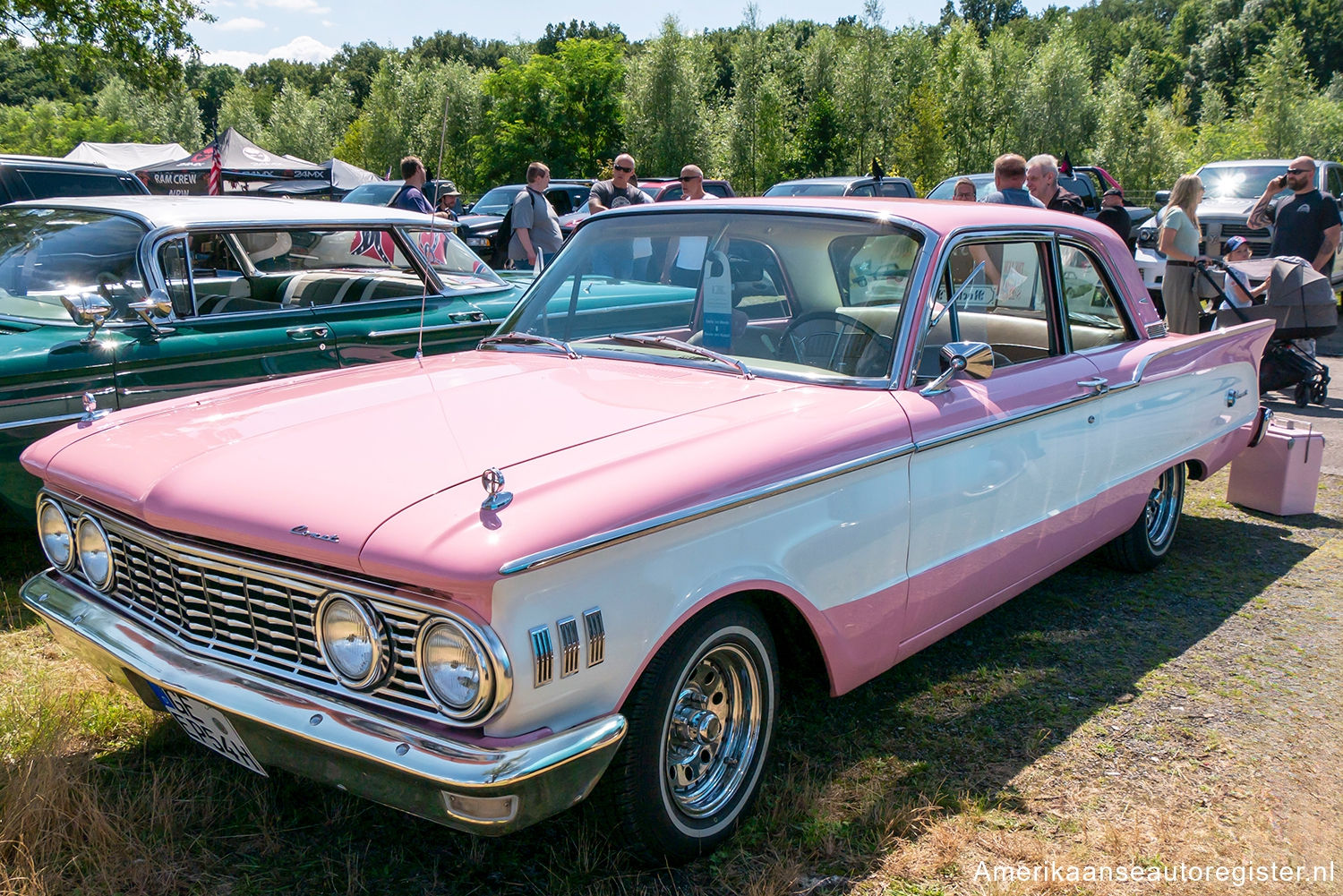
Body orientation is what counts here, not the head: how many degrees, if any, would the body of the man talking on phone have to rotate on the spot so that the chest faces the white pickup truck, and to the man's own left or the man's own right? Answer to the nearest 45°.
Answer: approximately 135° to the man's own right

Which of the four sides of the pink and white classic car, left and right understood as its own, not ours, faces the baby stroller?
back

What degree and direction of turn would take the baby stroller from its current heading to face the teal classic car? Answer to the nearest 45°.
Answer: approximately 135° to its right

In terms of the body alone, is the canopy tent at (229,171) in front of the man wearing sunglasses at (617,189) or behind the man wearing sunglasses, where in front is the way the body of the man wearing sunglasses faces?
behind

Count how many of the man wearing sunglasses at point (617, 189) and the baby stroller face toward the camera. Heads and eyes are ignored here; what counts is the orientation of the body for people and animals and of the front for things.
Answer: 1

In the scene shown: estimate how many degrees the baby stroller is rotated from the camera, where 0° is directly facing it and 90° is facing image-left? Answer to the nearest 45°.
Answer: approximately 270°

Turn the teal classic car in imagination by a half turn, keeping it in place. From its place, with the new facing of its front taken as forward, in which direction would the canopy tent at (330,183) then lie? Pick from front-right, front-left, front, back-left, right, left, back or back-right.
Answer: front-left

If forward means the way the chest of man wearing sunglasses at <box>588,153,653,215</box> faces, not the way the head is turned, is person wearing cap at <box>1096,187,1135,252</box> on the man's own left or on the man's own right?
on the man's own left

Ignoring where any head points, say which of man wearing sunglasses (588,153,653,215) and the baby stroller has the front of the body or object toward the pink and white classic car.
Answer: the man wearing sunglasses

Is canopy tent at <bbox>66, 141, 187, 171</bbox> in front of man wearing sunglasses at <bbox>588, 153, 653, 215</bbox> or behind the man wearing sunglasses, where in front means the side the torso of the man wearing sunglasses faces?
behind
